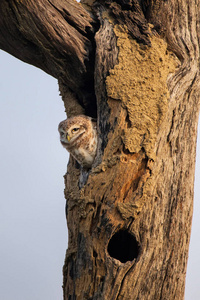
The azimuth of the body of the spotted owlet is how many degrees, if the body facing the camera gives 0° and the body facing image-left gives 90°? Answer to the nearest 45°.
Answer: approximately 45°
